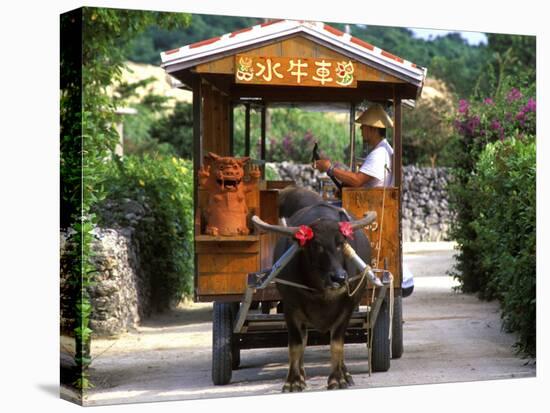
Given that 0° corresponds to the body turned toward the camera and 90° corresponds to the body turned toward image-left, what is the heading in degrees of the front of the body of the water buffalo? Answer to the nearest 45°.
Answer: approximately 0°

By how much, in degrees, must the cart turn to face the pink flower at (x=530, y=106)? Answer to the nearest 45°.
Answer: approximately 135° to its left

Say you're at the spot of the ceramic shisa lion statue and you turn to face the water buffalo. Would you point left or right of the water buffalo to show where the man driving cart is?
left

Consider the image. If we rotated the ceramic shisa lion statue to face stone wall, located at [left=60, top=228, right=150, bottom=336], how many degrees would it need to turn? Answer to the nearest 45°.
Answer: approximately 135° to its right

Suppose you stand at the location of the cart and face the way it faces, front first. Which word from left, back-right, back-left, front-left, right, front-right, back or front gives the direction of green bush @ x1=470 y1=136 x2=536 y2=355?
back-left

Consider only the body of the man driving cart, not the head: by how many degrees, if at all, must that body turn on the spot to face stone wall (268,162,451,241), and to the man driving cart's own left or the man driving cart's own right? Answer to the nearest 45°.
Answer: approximately 90° to the man driving cart's own right

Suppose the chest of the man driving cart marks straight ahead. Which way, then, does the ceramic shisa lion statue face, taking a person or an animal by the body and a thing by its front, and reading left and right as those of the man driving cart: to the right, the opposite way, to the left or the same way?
to the left

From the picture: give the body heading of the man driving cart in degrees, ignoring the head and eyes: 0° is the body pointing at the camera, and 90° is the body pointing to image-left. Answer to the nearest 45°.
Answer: approximately 90°

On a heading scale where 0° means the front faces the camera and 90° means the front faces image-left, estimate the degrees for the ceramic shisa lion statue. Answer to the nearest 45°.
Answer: approximately 0°
